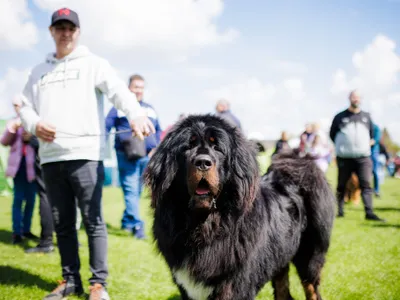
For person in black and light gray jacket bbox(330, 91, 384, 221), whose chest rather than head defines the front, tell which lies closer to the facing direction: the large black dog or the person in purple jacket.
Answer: the large black dog

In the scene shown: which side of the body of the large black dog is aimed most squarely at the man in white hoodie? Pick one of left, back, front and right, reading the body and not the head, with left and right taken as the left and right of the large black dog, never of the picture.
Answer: right

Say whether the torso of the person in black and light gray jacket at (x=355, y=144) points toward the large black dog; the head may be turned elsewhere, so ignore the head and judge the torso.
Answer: yes

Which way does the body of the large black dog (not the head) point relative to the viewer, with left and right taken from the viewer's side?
facing the viewer and to the left of the viewer

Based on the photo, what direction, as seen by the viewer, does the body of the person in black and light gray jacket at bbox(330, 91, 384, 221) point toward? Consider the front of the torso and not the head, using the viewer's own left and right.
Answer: facing the viewer

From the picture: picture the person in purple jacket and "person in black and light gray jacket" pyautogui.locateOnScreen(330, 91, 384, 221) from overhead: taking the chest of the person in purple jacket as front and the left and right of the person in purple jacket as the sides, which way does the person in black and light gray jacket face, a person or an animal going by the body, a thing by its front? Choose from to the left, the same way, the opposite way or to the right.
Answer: the same way

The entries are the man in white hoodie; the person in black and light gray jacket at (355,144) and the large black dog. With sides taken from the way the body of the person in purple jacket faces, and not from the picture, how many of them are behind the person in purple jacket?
0

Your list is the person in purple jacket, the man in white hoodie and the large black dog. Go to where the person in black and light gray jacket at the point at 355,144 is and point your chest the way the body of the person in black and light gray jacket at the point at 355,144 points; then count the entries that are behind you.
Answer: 0

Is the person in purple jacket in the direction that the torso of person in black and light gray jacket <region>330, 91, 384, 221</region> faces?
no

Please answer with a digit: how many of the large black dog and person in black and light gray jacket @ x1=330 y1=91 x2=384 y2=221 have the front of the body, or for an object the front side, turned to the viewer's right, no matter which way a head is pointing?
0

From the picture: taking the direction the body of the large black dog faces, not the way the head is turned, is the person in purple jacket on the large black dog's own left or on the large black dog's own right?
on the large black dog's own right

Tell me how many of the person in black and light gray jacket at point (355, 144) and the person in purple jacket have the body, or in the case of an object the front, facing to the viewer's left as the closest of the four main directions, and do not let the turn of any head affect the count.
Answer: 0

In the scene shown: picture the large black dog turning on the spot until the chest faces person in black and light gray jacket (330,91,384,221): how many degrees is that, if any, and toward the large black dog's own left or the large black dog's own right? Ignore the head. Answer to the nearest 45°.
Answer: approximately 180°

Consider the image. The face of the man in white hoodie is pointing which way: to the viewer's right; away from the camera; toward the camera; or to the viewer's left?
toward the camera

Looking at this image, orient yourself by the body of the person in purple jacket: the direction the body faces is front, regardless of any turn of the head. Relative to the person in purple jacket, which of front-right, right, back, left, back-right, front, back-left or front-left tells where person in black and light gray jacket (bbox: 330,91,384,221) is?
front-left

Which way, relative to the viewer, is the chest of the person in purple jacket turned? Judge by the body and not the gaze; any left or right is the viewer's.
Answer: facing the viewer and to the right of the viewer
